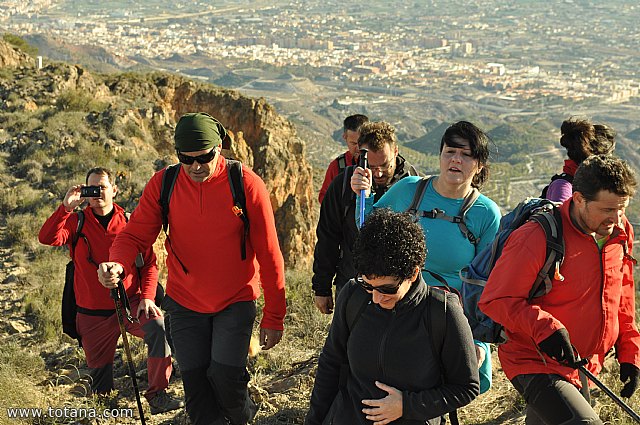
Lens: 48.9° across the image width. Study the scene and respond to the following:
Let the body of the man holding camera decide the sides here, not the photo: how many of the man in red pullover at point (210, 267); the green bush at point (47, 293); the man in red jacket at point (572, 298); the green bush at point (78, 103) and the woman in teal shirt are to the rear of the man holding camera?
2

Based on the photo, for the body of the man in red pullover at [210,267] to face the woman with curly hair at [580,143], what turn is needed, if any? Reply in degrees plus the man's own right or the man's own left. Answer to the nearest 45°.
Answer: approximately 90° to the man's own left

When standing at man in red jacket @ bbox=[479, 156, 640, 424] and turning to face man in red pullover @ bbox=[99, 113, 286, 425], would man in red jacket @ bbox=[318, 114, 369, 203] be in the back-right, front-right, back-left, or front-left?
front-right

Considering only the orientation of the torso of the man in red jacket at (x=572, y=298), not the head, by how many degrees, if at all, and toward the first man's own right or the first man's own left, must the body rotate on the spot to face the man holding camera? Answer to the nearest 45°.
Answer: approximately 135° to the first man's own right

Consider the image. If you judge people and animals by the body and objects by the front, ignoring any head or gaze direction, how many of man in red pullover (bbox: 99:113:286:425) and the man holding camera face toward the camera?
2

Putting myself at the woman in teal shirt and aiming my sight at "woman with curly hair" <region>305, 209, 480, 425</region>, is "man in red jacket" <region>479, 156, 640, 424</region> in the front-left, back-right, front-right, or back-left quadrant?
front-left

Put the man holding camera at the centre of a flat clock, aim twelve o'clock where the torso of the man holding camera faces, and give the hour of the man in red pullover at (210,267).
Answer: The man in red pullover is roughly at 11 o'clock from the man holding camera.

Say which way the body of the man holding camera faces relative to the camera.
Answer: toward the camera

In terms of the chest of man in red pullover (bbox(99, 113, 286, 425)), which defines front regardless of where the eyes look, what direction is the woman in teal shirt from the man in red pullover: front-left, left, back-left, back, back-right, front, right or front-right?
left

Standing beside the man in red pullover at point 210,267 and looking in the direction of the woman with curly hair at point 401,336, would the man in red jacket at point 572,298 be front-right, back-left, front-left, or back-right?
front-left

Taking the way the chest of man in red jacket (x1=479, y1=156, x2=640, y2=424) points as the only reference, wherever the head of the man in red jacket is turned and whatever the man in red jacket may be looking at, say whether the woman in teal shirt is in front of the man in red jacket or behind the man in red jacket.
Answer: behind

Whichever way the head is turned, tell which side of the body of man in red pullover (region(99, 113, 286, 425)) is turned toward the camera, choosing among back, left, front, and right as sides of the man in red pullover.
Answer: front
